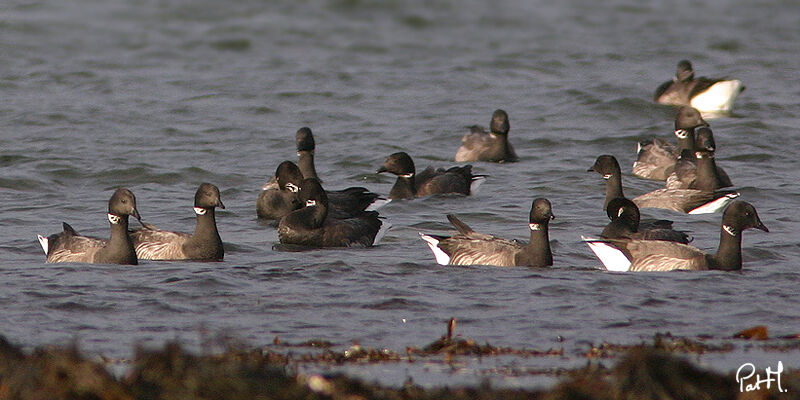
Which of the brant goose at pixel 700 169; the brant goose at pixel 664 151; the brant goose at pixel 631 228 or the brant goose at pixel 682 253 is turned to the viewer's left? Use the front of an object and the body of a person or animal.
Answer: the brant goose at pixel 631 228

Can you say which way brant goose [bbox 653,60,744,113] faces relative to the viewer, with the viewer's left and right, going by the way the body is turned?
facing away from the viewer and to the left of the viewer

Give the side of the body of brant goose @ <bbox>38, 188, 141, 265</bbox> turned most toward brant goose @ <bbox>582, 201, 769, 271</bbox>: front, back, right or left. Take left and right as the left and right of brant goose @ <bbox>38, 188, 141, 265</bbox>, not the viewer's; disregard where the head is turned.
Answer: front

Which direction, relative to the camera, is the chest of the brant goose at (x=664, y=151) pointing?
to the viewer's right

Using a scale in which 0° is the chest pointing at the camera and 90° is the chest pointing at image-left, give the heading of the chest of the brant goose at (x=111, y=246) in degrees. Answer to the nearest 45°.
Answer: approximately 270°

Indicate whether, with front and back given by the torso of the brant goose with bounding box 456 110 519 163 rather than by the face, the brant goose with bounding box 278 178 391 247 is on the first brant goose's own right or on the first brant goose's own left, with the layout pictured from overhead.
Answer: on the first brant goose's own right

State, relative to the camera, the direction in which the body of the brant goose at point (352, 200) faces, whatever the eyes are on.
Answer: to the viewer's left

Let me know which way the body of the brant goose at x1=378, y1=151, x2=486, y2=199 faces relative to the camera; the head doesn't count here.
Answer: to the viewer's left

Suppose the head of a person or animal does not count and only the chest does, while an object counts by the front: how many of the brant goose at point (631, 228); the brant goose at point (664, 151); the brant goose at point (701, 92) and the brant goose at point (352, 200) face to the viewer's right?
1

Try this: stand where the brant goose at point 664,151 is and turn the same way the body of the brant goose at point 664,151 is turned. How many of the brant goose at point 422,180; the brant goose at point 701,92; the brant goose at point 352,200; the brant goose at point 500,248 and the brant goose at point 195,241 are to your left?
1

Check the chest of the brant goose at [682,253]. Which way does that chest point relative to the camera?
to the viewer's right

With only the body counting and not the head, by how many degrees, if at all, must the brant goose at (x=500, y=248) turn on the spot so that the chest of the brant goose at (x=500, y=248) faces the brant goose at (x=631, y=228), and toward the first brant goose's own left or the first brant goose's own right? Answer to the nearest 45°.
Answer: approximately 45° to the first brant goose's own left

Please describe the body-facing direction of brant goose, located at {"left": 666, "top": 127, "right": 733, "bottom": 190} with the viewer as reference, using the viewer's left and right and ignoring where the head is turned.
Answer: facing the viewer and to the right of the viewer

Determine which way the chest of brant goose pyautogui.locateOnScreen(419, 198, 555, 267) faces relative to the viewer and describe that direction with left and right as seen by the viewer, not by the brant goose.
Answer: facing to the right of the viewer

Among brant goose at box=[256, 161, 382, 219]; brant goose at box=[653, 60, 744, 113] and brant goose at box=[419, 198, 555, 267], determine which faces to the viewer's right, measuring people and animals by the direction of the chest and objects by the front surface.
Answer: brant goose at box=[419, 198, 555, 267]

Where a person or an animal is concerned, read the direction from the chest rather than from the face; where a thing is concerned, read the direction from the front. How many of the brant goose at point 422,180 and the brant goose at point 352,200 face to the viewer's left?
2

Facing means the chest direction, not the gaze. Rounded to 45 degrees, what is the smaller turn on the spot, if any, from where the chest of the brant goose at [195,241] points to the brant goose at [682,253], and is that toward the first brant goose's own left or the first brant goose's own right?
0° — it already faces it

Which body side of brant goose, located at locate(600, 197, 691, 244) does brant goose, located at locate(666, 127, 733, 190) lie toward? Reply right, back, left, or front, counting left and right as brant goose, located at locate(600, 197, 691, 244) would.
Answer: right
